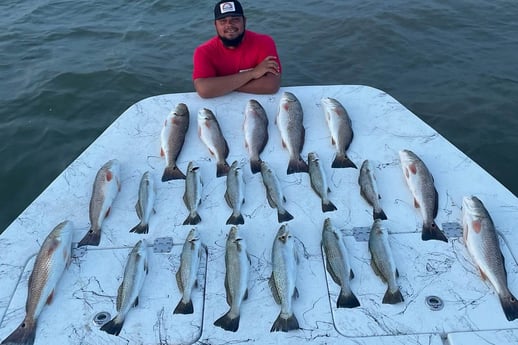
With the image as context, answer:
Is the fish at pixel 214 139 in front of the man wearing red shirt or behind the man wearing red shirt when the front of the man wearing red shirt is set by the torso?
in front

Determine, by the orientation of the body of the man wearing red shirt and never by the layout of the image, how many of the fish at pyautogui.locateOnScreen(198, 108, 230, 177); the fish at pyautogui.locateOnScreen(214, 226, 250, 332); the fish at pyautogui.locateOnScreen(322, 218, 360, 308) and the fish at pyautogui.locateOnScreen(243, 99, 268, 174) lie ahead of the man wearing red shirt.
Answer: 4

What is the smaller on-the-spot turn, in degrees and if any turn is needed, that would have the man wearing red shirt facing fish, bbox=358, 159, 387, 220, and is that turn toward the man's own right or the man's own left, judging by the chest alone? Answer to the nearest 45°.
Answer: approximately 45° to the man's own left

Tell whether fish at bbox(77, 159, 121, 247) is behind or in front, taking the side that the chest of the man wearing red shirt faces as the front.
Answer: in front

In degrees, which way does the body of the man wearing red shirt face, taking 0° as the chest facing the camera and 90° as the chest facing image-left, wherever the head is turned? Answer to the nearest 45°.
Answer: approximately 0°

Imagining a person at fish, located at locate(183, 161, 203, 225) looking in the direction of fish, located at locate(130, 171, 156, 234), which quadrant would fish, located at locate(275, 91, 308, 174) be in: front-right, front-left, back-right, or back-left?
back-right

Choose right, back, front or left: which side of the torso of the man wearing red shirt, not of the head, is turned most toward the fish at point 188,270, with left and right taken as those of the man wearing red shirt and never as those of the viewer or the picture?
front

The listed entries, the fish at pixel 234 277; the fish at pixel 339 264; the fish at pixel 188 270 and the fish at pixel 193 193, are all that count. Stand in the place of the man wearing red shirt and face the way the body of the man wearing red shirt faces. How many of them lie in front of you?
4

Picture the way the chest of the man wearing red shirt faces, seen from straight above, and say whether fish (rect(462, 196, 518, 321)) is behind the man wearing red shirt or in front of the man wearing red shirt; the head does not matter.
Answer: in front

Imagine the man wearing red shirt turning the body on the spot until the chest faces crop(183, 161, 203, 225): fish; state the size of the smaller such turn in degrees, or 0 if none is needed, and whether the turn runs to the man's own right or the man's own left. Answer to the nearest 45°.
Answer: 0° — they already face it

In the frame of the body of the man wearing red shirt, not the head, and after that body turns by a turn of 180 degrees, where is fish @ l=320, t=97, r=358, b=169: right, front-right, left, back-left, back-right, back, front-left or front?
back-right

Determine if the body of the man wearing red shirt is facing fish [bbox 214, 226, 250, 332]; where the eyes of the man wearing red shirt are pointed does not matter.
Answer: yes

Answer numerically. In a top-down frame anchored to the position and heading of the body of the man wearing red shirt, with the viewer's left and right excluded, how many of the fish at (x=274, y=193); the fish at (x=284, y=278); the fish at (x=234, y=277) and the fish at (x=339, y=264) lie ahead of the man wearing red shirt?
4

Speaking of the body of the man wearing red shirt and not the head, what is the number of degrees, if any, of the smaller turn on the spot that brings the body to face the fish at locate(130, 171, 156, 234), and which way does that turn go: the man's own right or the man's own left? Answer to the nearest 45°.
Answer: approximately 45° to the man's own right

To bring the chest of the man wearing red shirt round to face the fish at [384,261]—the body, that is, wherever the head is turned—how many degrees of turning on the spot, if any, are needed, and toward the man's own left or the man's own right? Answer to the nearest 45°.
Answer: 0° — they already face it
